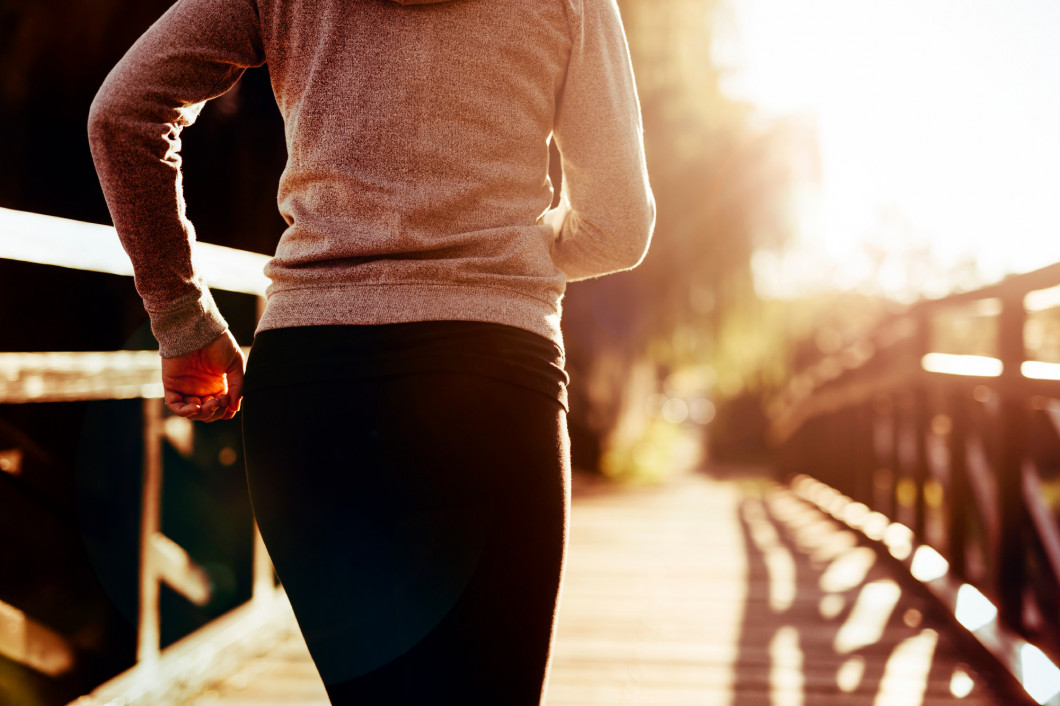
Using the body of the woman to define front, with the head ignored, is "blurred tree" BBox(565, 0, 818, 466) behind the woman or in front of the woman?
in front

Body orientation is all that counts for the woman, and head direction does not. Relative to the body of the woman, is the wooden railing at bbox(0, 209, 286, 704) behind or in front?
in front

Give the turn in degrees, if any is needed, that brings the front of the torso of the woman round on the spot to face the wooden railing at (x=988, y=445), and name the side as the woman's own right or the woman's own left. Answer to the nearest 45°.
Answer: approximately 45° to the woman's own right

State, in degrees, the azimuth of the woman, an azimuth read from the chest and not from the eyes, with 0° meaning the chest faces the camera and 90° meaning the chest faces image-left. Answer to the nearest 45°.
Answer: approximately 180°
